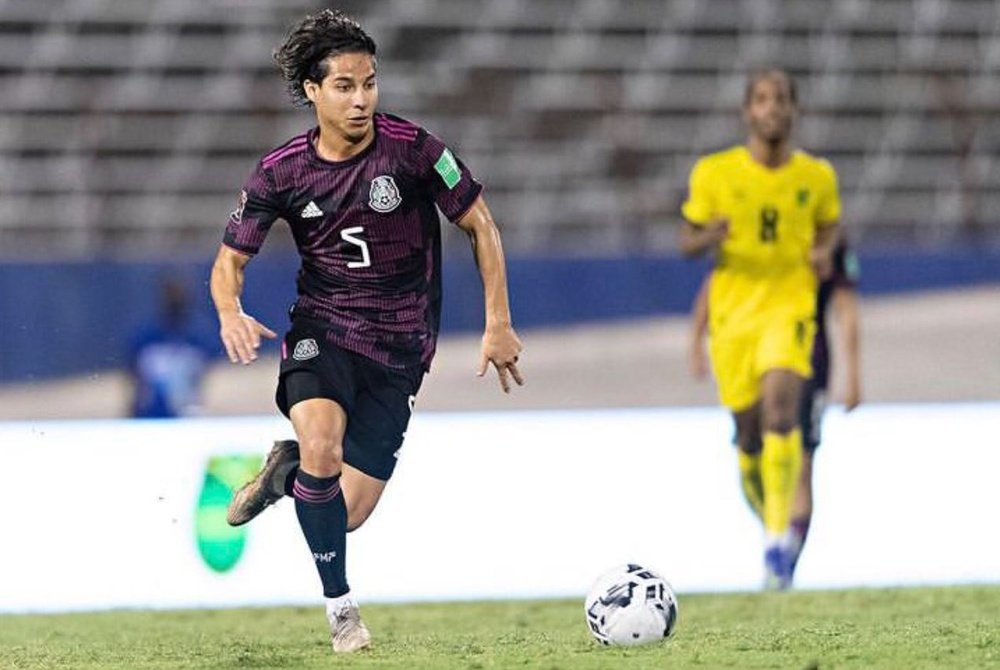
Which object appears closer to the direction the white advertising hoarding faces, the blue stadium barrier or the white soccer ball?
the white soccer ball

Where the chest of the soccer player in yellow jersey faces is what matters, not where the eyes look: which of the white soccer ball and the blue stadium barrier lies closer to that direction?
the white soccer ball

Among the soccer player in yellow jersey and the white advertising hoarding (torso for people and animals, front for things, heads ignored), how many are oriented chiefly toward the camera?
2

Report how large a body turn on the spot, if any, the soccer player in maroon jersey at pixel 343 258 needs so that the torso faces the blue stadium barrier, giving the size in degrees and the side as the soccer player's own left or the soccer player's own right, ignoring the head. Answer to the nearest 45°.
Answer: approximately 180°

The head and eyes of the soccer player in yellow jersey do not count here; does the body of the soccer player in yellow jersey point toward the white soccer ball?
yes

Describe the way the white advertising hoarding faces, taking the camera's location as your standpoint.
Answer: facing the viewer

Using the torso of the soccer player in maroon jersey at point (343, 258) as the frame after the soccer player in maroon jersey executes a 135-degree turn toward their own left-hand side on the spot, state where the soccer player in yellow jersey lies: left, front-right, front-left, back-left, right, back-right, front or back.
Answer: front

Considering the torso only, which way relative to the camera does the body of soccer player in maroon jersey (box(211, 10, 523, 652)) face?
toward the camera
